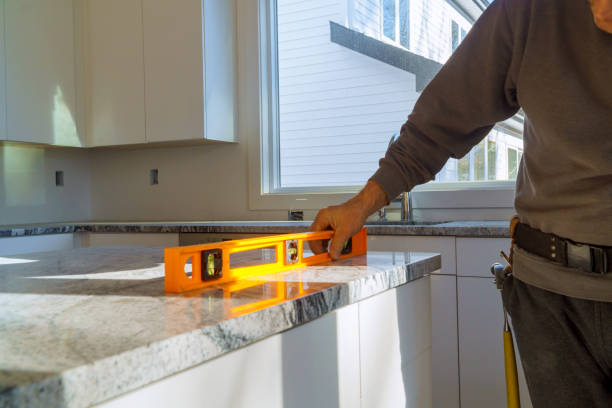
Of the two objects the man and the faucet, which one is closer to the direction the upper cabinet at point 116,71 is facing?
the man

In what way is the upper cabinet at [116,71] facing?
toward the camera

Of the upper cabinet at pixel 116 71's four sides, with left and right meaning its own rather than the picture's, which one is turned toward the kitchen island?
front

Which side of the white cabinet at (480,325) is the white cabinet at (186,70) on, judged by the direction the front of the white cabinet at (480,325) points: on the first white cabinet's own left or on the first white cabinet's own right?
on the first white cabinet's own right

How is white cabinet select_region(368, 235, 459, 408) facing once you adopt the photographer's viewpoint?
facing the viewer
